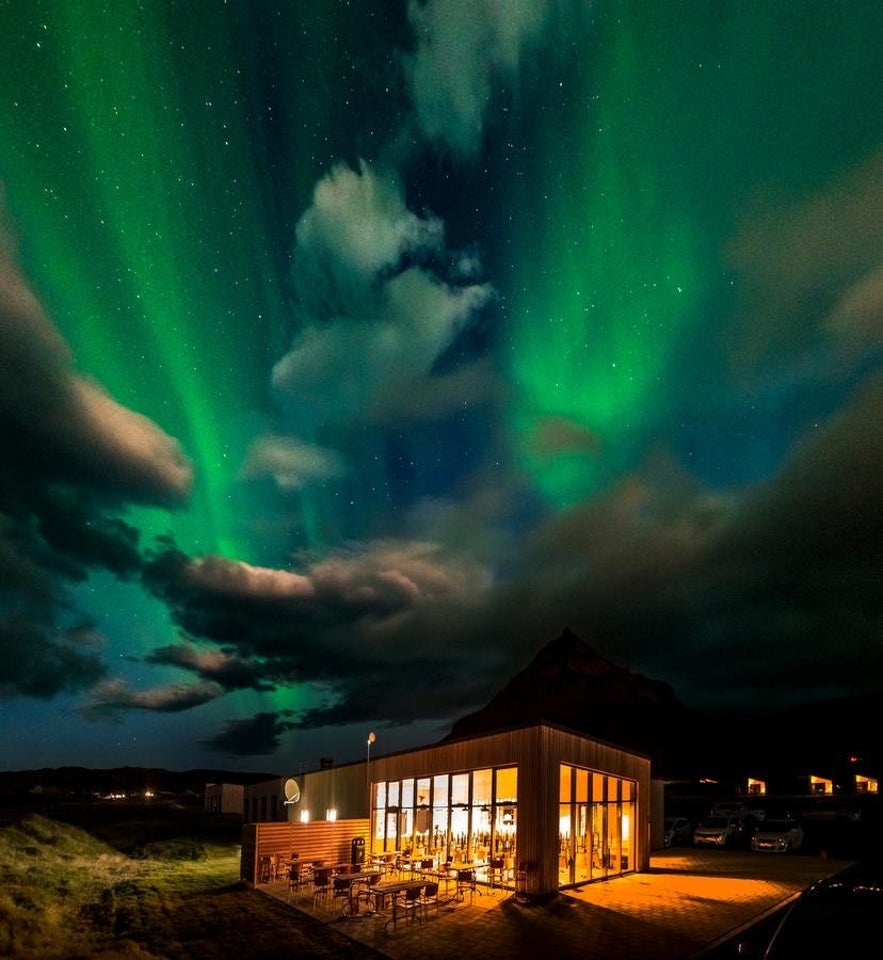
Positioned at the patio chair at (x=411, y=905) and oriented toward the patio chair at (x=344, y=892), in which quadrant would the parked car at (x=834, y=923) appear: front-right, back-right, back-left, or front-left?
back-left

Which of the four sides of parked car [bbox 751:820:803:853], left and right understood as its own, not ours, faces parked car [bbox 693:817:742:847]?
right

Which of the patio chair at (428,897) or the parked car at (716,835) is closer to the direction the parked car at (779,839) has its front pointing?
the patio chair

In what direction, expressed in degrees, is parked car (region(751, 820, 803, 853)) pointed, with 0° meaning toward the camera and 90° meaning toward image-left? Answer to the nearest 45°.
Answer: approximately 45°

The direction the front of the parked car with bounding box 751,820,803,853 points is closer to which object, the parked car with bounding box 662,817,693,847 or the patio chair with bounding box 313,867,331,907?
the patio chair

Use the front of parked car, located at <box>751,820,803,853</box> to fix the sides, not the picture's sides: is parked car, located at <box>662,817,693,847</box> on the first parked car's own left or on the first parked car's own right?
on the first parked car's own right

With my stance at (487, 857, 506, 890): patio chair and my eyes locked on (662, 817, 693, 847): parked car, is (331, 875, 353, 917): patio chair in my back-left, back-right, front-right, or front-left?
back-left
